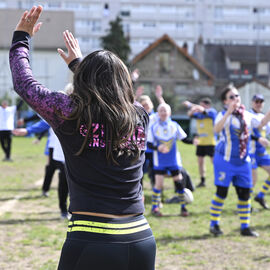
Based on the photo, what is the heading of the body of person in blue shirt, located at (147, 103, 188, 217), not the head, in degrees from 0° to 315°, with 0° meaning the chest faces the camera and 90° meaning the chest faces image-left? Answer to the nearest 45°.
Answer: approximately 0°

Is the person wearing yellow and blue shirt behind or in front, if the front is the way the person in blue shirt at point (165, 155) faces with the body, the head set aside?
behind

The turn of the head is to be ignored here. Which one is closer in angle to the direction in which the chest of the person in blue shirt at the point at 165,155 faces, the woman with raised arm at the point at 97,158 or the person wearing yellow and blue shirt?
the woman with raised arm

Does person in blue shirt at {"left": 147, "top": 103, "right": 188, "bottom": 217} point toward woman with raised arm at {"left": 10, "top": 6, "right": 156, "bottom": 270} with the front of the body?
yes

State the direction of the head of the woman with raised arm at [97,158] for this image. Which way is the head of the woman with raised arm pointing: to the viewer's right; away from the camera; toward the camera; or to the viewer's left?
away from the camera

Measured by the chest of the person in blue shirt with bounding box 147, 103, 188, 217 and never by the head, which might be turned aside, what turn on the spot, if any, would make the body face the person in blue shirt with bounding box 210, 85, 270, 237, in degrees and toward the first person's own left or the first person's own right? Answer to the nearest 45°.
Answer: approximately 45° to the first person's own left
